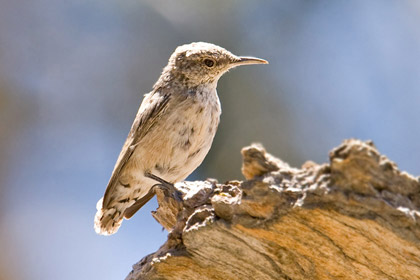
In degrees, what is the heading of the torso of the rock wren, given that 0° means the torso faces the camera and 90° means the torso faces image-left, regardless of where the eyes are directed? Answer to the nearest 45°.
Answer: approximately 270°
